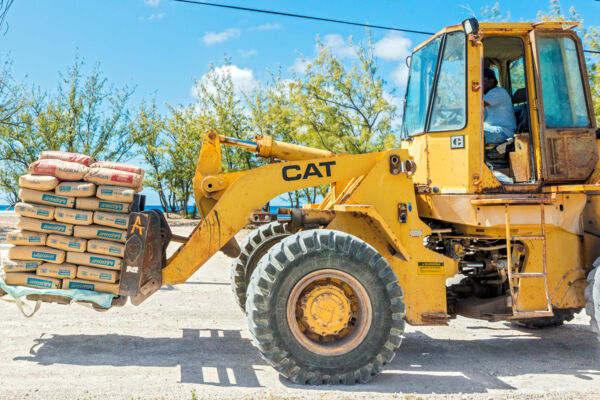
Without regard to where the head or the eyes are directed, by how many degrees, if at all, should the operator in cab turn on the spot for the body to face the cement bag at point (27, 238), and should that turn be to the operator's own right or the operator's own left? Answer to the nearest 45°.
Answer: approximately 45° to the operator's own left

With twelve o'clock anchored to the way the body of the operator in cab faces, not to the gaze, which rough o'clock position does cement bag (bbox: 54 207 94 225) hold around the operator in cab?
The cement bag is roughly at 11 o'clock from the operator in cab.

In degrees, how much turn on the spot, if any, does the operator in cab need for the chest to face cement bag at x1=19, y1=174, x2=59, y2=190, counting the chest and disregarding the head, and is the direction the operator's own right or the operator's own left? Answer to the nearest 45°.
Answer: approximately 45° to the operator's own left

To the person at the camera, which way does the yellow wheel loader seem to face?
facing to the left of the viewer

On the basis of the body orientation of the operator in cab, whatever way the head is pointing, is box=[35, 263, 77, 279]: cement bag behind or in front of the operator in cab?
in front

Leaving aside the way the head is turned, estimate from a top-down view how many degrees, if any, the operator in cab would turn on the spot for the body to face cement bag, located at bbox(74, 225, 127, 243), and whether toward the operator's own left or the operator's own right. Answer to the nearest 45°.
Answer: approximately 45° to the operator's own left

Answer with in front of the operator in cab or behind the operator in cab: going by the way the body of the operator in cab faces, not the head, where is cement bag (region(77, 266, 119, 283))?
in front

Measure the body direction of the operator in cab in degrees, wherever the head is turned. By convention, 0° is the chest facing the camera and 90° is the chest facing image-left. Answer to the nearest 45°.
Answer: approximately 90°
